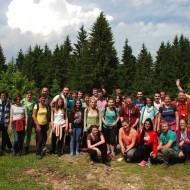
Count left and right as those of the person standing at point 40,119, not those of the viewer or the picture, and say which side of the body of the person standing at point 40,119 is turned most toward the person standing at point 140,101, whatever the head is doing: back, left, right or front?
left

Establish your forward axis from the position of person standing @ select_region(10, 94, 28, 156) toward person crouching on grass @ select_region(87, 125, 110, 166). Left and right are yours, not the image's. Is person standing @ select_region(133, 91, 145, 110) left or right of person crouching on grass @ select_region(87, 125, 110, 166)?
left

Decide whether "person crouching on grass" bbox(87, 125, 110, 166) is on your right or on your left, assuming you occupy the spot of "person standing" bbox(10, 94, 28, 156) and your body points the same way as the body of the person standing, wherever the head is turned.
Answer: on your left

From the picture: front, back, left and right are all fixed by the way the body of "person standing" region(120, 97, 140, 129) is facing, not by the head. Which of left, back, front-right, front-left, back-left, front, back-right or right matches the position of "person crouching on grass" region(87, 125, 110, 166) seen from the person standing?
front-right

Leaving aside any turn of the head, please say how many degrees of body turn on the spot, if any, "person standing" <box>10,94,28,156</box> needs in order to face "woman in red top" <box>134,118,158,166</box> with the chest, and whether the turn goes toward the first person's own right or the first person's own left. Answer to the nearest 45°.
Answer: approximately 45° to the first person's own left

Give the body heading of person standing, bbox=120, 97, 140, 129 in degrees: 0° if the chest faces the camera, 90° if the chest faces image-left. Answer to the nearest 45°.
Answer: approximately 0°

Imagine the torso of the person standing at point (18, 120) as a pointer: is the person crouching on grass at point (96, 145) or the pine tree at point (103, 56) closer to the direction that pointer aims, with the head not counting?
the person crouching on grass

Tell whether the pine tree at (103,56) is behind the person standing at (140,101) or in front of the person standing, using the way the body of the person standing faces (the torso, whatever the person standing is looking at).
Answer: behind

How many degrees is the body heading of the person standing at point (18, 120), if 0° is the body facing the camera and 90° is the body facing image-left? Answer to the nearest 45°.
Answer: approximately 0°
